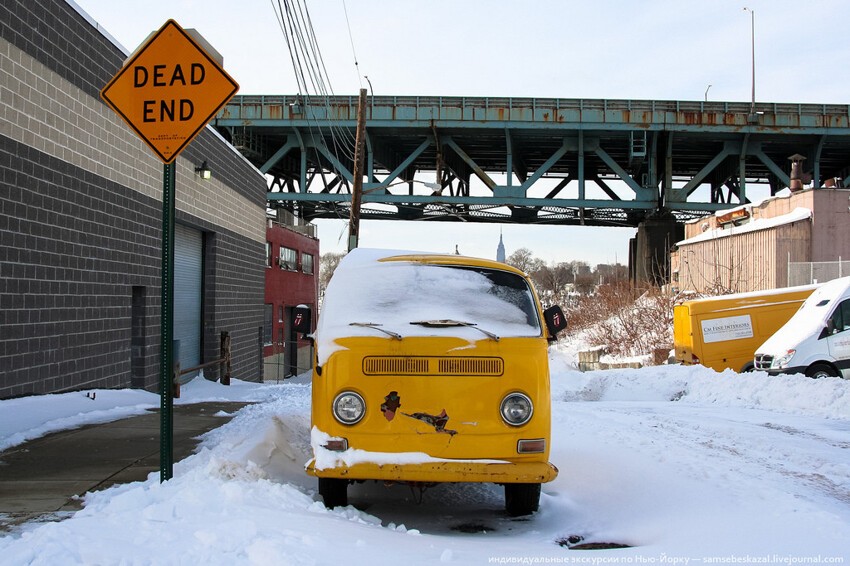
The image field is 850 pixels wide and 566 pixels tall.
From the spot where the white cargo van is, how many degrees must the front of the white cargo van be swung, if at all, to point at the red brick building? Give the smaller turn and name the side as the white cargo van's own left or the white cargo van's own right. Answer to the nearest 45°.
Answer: approximately 90° to the white cargo van's own right

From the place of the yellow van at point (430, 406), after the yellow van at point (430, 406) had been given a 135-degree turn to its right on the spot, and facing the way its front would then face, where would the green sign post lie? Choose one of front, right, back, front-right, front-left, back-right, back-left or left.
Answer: front-left

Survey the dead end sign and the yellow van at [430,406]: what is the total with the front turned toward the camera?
2

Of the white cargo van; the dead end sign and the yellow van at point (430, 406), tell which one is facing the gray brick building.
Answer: the white cargo van

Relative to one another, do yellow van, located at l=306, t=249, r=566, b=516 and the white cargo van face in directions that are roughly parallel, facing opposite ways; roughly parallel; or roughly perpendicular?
roughly perpendicular

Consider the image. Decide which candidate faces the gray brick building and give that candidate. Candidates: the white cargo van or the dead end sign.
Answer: the white cargo van

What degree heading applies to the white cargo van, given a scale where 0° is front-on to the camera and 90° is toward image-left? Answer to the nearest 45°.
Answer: approximately 45°

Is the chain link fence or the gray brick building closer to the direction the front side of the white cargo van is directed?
the gray brick building

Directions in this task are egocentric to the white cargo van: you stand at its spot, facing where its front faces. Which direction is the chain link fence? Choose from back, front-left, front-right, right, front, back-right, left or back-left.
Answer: back-right

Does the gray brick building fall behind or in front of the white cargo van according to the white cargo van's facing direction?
in front

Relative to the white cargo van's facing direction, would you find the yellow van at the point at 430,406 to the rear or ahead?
ahead

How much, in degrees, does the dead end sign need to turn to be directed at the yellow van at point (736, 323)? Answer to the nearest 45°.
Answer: approximately 135° to its left

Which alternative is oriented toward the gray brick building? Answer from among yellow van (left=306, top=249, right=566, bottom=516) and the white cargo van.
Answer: the white cargo van

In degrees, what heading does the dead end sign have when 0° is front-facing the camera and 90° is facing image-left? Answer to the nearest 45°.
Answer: approximately 0°

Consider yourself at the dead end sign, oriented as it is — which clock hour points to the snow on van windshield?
The snow on van windshield is roughly at 9 o'clock from the dead end sign.
